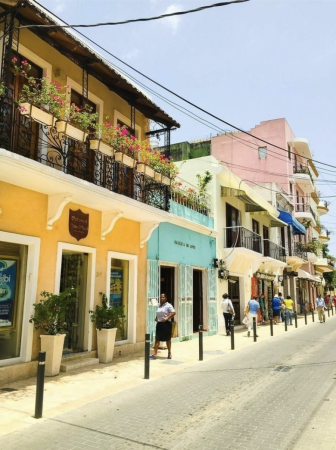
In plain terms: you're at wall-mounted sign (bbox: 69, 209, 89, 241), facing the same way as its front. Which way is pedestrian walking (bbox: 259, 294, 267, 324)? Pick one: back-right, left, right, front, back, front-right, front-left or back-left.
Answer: left

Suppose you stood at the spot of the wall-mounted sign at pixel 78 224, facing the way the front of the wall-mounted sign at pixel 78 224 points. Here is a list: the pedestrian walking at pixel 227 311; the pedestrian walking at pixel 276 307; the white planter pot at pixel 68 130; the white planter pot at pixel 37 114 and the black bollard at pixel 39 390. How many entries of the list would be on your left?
2

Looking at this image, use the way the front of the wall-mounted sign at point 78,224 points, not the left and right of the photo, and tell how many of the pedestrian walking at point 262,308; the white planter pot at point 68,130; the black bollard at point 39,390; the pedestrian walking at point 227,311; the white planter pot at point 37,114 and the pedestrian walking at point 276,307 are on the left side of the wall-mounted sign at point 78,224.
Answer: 3

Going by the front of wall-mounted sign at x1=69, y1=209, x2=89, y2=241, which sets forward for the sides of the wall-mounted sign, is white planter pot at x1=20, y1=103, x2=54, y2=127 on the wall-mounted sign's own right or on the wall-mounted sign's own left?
on the wall-mounted sign's own right

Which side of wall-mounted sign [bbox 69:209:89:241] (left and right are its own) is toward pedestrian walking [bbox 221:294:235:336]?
left

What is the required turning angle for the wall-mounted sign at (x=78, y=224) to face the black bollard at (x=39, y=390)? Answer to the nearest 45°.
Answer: approximately 45° to its right

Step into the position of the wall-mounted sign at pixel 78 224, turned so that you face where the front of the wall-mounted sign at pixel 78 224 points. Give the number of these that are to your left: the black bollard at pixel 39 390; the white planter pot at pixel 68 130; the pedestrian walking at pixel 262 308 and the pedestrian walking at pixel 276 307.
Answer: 2

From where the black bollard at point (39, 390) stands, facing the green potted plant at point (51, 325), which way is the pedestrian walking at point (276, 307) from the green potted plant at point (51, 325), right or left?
right

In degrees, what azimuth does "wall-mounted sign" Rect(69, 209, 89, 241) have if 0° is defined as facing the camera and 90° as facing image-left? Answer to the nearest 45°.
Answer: approximately 315°

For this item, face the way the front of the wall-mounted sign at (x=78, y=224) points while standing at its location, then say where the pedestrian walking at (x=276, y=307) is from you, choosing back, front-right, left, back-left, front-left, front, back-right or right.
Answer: left

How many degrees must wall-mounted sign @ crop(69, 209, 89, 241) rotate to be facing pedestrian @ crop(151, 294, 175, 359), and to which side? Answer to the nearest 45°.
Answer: approximately 45° to its left

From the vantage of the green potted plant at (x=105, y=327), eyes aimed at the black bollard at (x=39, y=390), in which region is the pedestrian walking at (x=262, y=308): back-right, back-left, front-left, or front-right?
back-left

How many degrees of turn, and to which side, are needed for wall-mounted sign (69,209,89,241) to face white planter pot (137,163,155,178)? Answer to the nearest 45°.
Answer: approximately 45° to its left
